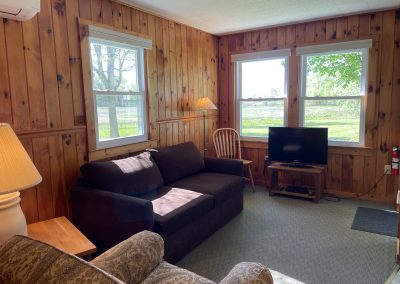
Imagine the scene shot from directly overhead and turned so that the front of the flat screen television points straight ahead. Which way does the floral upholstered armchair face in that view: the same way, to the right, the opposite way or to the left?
the opposite way

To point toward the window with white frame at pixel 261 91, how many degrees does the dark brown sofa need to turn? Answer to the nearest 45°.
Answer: approximately 90° to its left

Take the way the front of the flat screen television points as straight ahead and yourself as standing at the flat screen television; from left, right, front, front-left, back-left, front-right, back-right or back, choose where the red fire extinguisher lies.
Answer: left

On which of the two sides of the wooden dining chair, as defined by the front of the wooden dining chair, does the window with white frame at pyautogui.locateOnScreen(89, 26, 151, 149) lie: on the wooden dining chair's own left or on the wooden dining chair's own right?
on the wooden dining chair's own right

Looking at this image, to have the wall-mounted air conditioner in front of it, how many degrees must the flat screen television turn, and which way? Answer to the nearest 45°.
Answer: approximately 45° to its right

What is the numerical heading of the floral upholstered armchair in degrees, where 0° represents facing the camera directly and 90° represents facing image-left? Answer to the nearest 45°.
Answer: approximately 225°

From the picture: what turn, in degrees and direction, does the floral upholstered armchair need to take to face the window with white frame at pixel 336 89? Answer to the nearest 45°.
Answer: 0° — it already faces it

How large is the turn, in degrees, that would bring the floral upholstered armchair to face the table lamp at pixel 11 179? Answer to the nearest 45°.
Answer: approximately 90° to its left

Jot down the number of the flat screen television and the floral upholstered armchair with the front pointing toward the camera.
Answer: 1

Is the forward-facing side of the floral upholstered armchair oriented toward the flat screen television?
yes
